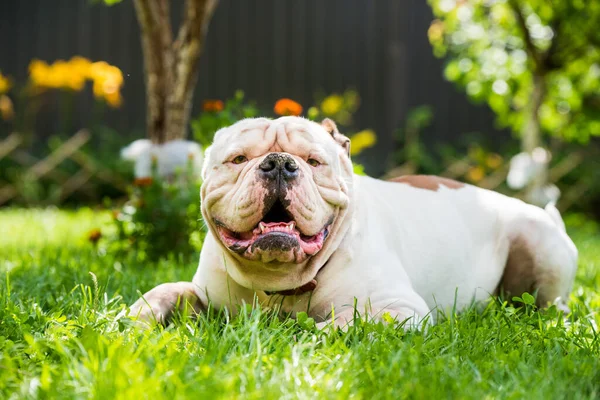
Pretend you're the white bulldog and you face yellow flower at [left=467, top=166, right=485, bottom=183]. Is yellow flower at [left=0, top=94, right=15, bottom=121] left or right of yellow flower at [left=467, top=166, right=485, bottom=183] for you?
left

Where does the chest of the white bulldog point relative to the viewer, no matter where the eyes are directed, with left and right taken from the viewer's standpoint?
facing the viewer and to the left of the viewer

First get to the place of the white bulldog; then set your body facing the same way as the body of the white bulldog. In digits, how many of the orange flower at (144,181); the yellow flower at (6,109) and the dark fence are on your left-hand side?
0

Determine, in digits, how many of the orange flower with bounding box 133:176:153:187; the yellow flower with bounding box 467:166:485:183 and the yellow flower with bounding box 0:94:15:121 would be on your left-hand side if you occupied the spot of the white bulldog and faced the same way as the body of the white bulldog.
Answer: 0

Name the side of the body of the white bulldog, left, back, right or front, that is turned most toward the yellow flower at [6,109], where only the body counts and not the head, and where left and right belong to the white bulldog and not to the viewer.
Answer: right

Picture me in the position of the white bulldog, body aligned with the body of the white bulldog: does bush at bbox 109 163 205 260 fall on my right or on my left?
on my right

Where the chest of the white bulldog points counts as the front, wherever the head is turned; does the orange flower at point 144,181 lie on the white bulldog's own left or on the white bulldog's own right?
on the white bulldog's own right

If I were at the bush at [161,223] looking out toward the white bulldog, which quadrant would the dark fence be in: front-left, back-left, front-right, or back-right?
back-left

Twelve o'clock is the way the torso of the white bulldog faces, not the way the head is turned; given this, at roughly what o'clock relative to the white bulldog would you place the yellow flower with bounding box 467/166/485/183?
The yellow flower is roughly at 5 o'clock from the white bulldog.

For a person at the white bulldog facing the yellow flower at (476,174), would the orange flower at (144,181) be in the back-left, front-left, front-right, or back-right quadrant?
front-left

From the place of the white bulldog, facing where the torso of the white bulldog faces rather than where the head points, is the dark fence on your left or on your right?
on your right

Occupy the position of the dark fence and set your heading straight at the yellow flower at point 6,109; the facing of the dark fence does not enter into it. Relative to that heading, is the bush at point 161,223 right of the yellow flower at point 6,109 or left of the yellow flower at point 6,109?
left
